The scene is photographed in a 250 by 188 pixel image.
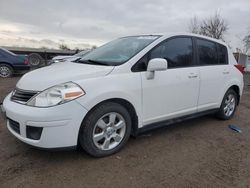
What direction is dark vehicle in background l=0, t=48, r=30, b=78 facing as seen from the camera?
to the viewer's left

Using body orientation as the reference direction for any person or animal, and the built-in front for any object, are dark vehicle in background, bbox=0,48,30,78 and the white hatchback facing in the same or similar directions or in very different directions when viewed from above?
same or similar directions

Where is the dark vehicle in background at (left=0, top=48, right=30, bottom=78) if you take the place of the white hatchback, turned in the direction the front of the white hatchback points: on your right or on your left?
on your right

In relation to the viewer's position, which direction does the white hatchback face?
facing the viewer and to the left of the viewer

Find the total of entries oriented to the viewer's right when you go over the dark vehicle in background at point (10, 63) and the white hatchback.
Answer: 0

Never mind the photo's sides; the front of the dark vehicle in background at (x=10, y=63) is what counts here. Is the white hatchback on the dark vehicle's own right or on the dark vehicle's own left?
on the dark vehicle's own left
